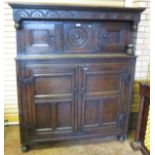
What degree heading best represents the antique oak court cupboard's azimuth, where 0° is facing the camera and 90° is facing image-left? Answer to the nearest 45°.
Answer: approximately 0°
